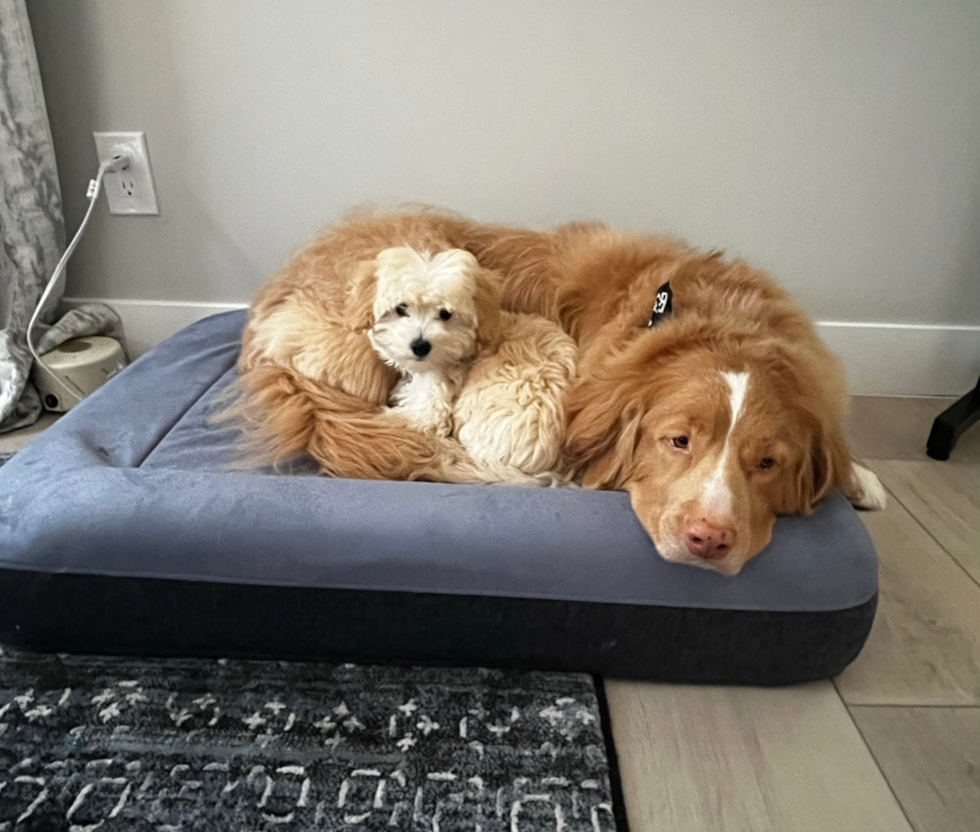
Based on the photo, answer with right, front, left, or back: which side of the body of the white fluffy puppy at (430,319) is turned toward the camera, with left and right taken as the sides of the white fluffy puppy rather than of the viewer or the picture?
front

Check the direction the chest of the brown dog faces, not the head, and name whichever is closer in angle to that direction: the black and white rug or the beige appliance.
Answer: the black and white rug

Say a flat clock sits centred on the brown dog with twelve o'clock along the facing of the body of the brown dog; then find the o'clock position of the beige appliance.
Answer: The beige appliance is roughly at 5 o'clock from the brown dog.

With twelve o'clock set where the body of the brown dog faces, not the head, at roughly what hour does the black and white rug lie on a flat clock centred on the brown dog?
The black and white rug is roughly at 3 o'clock from the brown dog.

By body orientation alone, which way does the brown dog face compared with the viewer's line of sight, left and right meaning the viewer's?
facing the viewer and to the right of the viewer

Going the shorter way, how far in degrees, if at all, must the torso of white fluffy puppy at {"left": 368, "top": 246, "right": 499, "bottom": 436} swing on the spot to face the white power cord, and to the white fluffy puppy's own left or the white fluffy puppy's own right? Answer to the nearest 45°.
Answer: approximately 135° to the white fluffy puppy's own right
